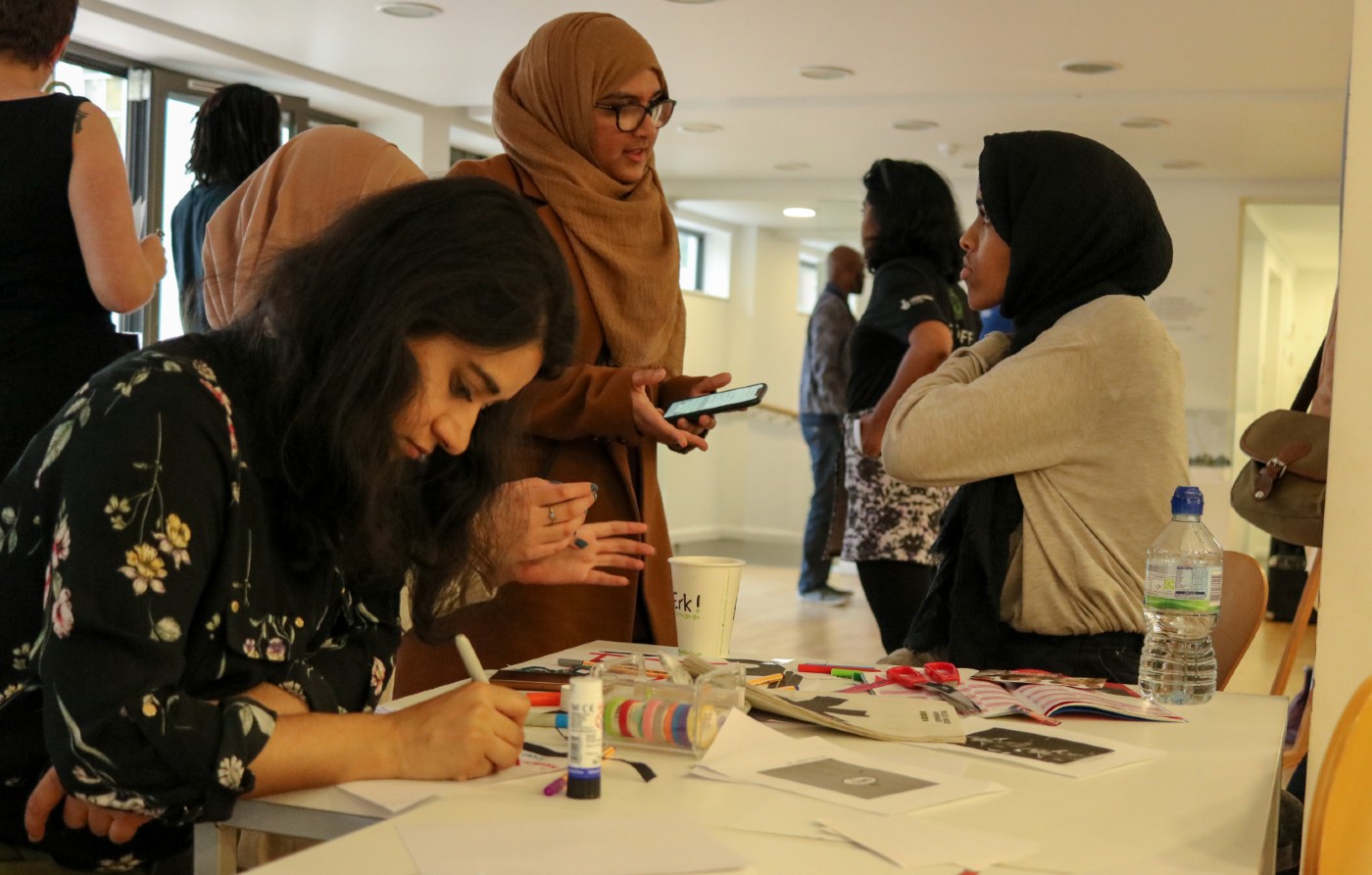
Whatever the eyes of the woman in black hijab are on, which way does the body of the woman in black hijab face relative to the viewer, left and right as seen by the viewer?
facing to the left of the viewer

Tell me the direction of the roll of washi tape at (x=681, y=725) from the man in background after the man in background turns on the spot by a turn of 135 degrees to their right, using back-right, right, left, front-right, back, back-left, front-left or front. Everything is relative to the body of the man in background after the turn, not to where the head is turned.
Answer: front-left

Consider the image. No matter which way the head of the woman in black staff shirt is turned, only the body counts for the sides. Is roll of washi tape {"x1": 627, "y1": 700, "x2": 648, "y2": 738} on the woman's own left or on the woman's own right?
on the woman's own left

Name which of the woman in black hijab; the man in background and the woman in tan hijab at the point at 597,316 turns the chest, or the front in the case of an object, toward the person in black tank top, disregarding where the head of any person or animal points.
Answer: the woman in black hijab

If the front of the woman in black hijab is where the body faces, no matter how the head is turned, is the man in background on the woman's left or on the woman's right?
on the woman's right

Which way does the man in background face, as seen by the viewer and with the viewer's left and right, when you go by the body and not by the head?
facing to the right of the viewer

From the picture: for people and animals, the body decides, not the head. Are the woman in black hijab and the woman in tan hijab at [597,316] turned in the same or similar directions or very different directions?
very different directions

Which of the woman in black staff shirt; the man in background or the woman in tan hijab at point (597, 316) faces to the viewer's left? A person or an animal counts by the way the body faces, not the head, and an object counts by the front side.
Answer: the woman in black staff shirt

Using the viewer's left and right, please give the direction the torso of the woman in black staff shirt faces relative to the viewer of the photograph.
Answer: facing to the left of the viewer
